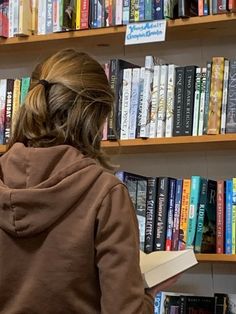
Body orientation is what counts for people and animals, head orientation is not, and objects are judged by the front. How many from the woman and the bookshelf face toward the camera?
1

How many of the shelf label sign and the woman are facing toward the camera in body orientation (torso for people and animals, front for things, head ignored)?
1

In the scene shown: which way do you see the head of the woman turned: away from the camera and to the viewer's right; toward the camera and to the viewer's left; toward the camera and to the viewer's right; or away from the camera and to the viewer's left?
away from the camera and to the viewer's right

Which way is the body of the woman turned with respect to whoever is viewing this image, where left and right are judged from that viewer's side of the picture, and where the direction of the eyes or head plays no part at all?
facing away from the viewer and to the right of the viewer

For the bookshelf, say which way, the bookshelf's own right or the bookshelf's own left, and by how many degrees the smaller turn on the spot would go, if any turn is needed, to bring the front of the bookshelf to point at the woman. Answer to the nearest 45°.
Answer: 0° — it already faces them
